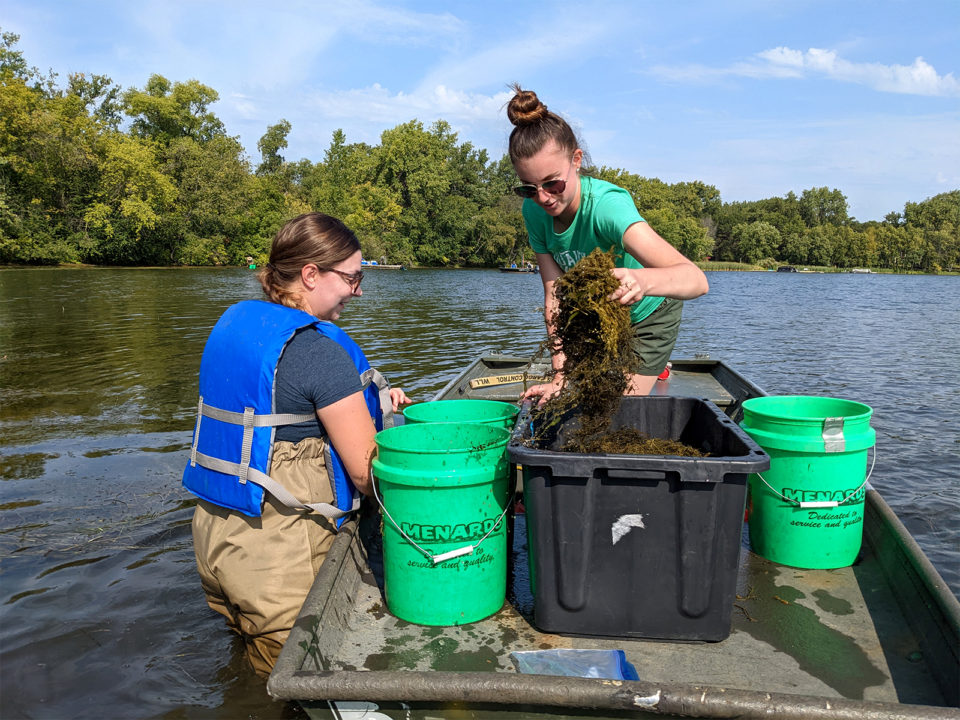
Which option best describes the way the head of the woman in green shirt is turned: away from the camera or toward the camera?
toward the camera

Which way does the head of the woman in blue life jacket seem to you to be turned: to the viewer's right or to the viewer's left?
to the viewer's right

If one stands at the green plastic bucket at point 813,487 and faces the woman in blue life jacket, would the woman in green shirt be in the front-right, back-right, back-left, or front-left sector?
front-right

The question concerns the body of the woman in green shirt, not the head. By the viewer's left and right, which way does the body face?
facing the viewer and to the left of the viewer

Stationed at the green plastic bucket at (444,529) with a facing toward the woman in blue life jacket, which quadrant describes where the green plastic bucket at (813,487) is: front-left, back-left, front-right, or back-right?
back-right
